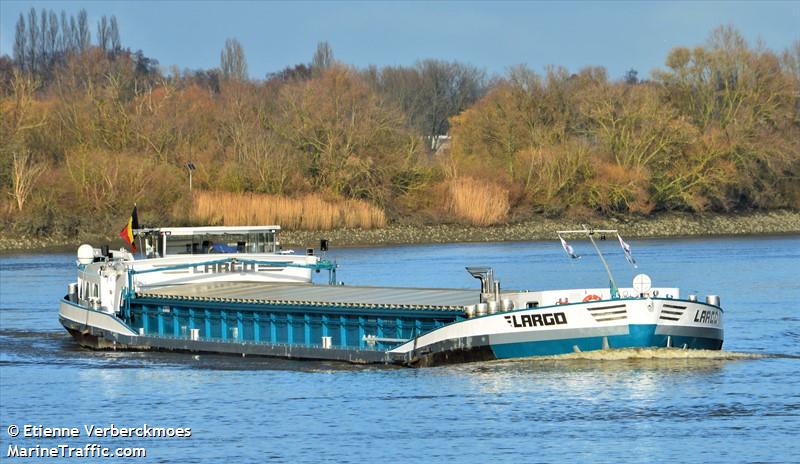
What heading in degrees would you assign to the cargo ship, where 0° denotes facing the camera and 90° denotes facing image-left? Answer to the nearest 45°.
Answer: approximately 315°
